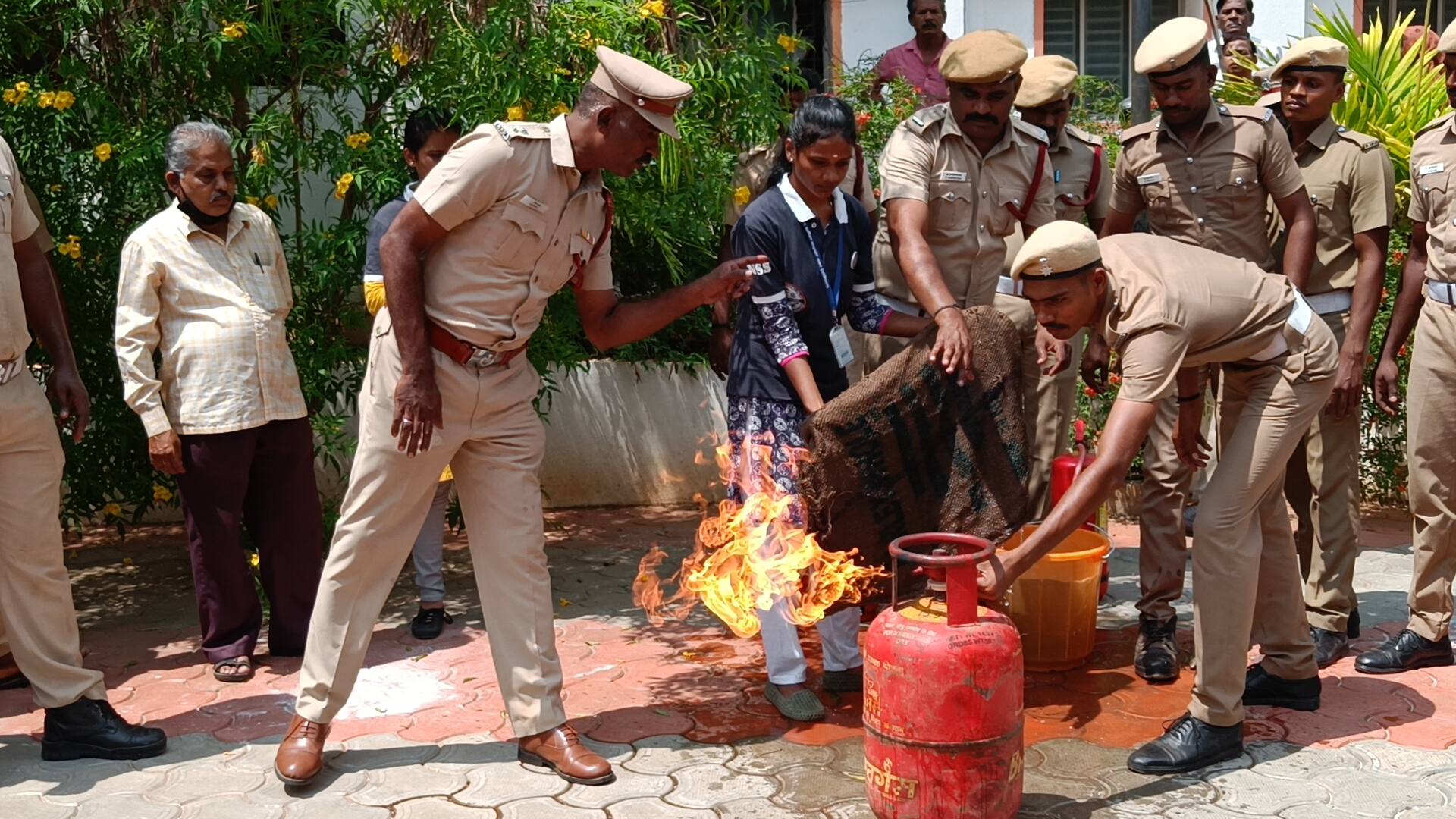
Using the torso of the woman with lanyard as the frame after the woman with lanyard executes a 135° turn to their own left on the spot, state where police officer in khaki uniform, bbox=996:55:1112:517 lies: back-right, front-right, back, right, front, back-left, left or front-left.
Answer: front-right

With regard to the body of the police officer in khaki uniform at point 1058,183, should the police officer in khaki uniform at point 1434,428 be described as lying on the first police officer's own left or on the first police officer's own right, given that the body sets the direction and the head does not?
on the first police officer's own left

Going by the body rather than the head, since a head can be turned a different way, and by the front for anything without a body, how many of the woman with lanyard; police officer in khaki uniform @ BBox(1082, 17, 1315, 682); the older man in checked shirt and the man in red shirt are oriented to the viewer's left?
0

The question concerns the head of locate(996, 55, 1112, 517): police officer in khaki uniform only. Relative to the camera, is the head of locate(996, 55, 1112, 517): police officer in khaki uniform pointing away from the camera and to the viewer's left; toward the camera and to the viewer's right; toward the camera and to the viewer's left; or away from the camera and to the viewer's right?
toward the camera and to the viewer's left

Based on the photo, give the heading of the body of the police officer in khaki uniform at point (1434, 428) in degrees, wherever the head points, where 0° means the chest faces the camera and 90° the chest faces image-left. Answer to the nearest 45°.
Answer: approximately 45°

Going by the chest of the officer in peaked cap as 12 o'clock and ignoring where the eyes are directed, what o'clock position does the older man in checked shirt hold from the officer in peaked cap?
The older man in checked shirt is roughly at 6 o'clock from the officer in peaked cap.

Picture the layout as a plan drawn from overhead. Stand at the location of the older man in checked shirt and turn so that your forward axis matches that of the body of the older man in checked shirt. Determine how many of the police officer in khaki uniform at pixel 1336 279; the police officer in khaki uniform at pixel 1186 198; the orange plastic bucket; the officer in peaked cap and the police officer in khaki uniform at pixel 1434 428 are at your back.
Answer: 0

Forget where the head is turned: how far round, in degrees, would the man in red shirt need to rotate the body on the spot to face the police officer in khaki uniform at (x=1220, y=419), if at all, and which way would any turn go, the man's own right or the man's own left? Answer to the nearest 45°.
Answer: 0° — they already face them

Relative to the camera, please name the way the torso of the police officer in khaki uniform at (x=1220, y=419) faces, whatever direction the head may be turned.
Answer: to the viewer's left

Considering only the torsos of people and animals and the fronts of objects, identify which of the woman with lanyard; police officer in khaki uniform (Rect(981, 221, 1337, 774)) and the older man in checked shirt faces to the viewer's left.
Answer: the police officer in khaki uniform

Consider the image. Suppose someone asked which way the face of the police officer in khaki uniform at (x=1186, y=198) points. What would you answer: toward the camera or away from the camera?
toward the camera

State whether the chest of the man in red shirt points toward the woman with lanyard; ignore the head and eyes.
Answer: yes

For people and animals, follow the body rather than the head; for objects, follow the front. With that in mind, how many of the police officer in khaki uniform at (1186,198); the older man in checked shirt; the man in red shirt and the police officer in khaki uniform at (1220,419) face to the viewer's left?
1

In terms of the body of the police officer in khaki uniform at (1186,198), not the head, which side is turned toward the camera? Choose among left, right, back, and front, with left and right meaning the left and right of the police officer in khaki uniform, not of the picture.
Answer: front

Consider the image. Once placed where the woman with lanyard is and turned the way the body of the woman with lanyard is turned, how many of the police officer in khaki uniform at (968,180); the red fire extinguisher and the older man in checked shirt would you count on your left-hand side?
2

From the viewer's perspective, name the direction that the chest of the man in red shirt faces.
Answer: toward the camera

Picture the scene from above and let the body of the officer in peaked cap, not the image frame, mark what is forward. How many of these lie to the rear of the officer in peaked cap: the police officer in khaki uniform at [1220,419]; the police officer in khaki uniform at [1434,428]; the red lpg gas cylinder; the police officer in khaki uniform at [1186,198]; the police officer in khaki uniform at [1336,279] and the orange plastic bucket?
0

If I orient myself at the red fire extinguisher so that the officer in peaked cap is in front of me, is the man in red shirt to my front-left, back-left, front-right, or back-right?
back-right
